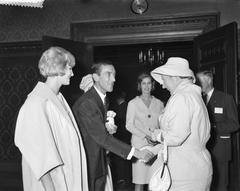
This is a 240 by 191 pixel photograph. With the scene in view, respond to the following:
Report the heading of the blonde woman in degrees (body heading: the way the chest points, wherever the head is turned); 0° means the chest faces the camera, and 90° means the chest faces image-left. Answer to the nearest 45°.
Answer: approximately 270°

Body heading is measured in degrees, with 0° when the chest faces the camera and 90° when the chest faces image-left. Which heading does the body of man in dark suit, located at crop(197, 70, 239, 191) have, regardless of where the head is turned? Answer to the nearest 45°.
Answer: approximately 45°

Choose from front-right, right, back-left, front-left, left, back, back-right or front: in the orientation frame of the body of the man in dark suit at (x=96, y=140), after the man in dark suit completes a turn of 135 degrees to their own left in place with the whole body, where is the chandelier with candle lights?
front-right

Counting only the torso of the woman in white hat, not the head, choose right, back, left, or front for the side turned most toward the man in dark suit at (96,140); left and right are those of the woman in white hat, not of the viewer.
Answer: front

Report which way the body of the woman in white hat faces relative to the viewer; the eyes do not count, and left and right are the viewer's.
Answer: facing to the left of the viewer

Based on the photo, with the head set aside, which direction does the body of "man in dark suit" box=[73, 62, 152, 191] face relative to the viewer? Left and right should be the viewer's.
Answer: facing to the right of the viewer

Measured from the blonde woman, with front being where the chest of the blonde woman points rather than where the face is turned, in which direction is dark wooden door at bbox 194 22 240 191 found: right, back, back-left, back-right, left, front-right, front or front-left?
front-left

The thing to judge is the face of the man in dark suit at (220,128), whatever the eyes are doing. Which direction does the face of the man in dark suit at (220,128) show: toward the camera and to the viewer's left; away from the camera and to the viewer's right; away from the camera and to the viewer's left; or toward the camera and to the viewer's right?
toward the camera and to the viewer's left

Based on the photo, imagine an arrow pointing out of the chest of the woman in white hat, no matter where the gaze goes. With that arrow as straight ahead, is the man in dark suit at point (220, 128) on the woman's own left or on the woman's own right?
on the woman's own right

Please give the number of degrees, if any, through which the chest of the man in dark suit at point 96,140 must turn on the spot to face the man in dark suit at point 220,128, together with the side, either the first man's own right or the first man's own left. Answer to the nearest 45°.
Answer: approximately 45° to the first man's own left

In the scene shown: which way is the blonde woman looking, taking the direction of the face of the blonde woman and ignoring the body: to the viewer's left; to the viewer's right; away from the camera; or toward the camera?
to the viewer's right

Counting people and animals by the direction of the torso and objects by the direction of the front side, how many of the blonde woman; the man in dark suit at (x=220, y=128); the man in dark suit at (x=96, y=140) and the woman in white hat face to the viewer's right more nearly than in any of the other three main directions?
2

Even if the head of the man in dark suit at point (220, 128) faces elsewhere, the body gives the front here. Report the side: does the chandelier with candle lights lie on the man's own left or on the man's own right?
on the man's own right
